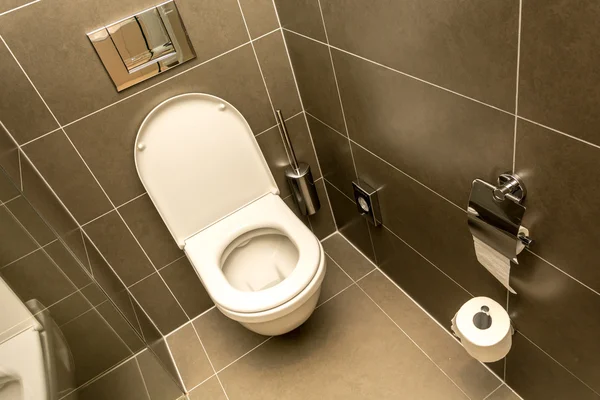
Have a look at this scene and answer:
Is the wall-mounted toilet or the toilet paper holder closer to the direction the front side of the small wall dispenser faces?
the wall-mounted toilet

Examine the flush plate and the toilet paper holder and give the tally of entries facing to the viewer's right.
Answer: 0

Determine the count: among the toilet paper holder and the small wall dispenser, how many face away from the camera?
0

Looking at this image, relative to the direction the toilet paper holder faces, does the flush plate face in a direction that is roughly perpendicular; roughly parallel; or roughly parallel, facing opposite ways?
roughly perpendicular

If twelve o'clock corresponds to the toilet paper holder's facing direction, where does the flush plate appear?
The flush plate is roughly at 2 o'clock from the toilet paper holder.

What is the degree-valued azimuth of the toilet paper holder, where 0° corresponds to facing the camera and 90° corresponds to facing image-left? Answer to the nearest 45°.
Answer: approximately 45°

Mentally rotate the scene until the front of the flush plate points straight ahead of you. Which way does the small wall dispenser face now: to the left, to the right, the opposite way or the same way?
to the right

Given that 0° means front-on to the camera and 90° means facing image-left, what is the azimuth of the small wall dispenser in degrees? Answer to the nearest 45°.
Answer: approximately 45°

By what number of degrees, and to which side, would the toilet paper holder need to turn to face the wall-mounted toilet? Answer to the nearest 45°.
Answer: approximately 45° to its right
